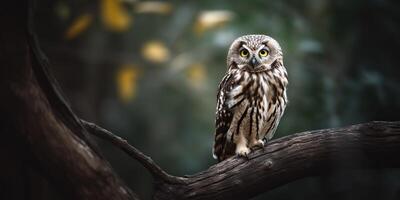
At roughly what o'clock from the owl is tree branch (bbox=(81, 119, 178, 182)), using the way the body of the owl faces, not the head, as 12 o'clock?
The tree branch is roughly at 3 o'clock from the owl.

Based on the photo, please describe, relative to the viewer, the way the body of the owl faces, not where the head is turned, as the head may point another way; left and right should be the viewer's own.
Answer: facing the viewer and to the right of the viewer

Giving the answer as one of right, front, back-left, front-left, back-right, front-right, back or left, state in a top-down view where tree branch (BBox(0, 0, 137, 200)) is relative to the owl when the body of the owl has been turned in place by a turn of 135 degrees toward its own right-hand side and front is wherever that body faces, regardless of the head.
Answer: front-left
